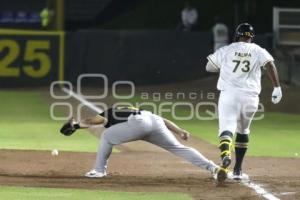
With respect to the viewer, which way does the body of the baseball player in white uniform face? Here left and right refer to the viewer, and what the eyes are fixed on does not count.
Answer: facing away from the viewer

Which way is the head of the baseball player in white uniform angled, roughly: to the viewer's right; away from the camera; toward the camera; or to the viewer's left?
away from the camera

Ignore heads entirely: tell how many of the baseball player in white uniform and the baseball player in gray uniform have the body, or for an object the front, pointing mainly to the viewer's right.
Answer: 0

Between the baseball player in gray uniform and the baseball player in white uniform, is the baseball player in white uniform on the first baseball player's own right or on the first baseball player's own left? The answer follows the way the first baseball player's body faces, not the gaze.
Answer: on the first baseball player's own right

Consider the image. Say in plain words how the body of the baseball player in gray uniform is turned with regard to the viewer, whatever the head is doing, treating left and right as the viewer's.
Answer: facing away from the viewer and to the left of the viewer

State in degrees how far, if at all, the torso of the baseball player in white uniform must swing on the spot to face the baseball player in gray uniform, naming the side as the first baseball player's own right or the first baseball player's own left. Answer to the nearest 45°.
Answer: approximately 90° to the first baseball player's own left
